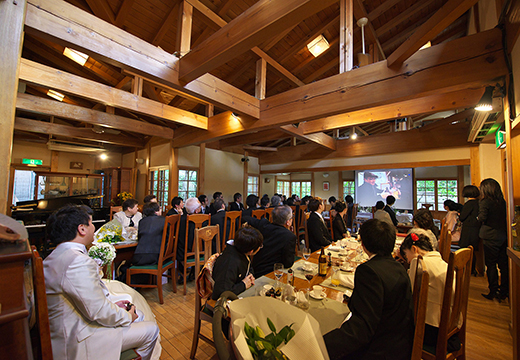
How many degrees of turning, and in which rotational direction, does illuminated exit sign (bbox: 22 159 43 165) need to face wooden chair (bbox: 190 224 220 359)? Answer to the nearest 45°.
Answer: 0° — it already faces it

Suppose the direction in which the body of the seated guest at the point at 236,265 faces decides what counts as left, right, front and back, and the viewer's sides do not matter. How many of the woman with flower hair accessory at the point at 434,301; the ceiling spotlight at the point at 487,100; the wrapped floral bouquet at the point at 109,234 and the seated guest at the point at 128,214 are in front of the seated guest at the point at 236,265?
2

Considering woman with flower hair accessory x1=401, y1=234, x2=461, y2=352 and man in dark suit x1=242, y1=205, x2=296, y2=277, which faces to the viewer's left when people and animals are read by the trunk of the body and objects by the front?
the woman with flower hair accessory

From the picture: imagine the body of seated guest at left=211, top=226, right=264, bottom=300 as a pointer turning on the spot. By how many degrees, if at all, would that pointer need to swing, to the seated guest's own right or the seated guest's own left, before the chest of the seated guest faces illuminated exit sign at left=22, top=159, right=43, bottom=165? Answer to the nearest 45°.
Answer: approximately 135° to the seated guest's own left

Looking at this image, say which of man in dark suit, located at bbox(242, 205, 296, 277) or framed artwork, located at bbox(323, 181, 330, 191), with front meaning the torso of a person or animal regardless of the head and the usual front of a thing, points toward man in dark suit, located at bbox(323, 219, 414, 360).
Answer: the framed artwork

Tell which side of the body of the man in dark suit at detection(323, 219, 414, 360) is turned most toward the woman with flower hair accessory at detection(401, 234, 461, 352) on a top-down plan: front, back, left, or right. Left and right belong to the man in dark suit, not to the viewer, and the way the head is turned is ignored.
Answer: right

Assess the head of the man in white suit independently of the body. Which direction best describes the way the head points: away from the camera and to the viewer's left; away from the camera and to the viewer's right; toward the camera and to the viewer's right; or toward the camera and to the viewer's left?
away from the camera and to the viewer's right

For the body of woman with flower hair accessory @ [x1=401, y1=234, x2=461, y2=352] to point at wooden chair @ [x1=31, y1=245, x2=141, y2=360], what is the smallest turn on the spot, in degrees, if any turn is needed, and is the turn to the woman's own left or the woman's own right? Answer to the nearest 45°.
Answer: approximately 45° to the woman's own left

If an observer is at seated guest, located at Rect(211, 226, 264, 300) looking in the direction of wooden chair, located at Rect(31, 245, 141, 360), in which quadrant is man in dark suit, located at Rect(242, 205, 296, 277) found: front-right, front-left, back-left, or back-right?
back-right

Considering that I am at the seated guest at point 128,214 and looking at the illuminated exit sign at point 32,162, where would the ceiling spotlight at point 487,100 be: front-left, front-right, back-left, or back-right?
back-right

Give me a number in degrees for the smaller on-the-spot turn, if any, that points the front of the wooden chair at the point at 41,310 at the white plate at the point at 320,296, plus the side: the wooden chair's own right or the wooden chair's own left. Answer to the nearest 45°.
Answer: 0° — it already faces it

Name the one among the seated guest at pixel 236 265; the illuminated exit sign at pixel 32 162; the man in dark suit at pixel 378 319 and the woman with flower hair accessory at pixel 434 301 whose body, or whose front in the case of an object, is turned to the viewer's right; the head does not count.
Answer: the seated guest

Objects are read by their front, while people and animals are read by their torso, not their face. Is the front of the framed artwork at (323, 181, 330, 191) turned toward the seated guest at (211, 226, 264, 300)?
yes

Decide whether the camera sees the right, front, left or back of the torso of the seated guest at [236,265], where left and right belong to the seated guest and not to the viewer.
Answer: right

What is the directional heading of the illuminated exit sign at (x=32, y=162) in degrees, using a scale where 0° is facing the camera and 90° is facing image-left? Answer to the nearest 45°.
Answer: approximately 0°

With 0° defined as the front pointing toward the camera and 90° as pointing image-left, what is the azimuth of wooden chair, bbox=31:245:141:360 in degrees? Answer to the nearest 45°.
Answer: approximately 270°
